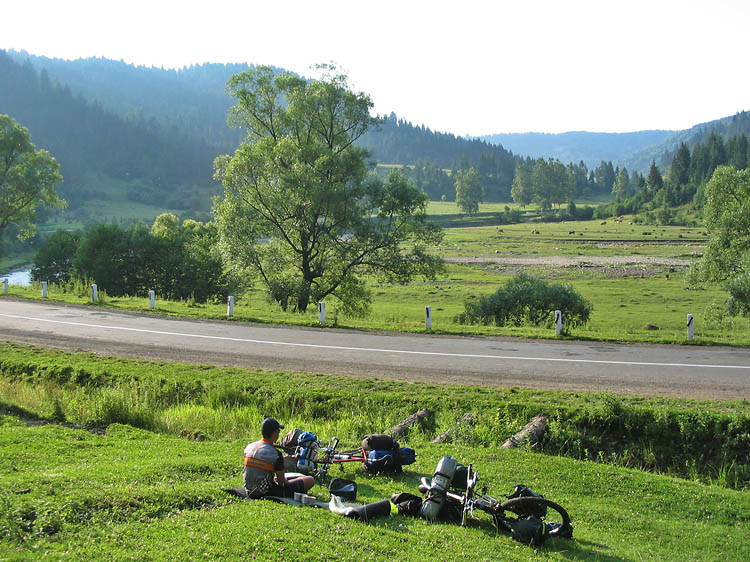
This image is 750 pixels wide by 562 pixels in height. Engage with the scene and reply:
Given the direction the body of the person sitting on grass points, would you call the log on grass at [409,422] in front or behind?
in front

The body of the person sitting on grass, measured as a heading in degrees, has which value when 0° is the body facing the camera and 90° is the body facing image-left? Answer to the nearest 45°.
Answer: approximately 225°

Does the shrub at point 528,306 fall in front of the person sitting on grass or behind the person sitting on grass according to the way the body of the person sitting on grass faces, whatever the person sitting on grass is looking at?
in front

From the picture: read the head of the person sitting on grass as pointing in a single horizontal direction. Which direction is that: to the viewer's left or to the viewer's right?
to the viewer's right

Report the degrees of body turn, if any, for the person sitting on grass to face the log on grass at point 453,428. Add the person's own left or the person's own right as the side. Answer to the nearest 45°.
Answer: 0° — they already face it

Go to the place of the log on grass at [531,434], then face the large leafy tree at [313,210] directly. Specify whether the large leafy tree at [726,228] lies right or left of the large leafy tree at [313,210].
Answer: right

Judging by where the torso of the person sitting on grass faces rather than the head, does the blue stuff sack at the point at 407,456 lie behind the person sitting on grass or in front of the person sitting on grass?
in front

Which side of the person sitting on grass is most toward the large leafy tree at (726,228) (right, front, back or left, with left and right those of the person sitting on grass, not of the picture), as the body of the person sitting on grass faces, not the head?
front

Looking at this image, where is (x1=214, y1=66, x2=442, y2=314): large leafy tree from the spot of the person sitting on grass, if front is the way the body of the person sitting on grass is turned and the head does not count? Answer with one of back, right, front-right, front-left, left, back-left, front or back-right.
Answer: front-left
